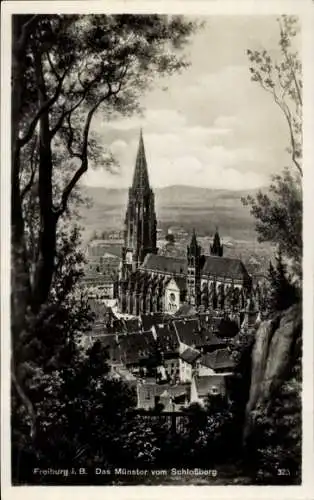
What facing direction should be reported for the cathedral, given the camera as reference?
facing away from the viewer and to the left of the viewer
